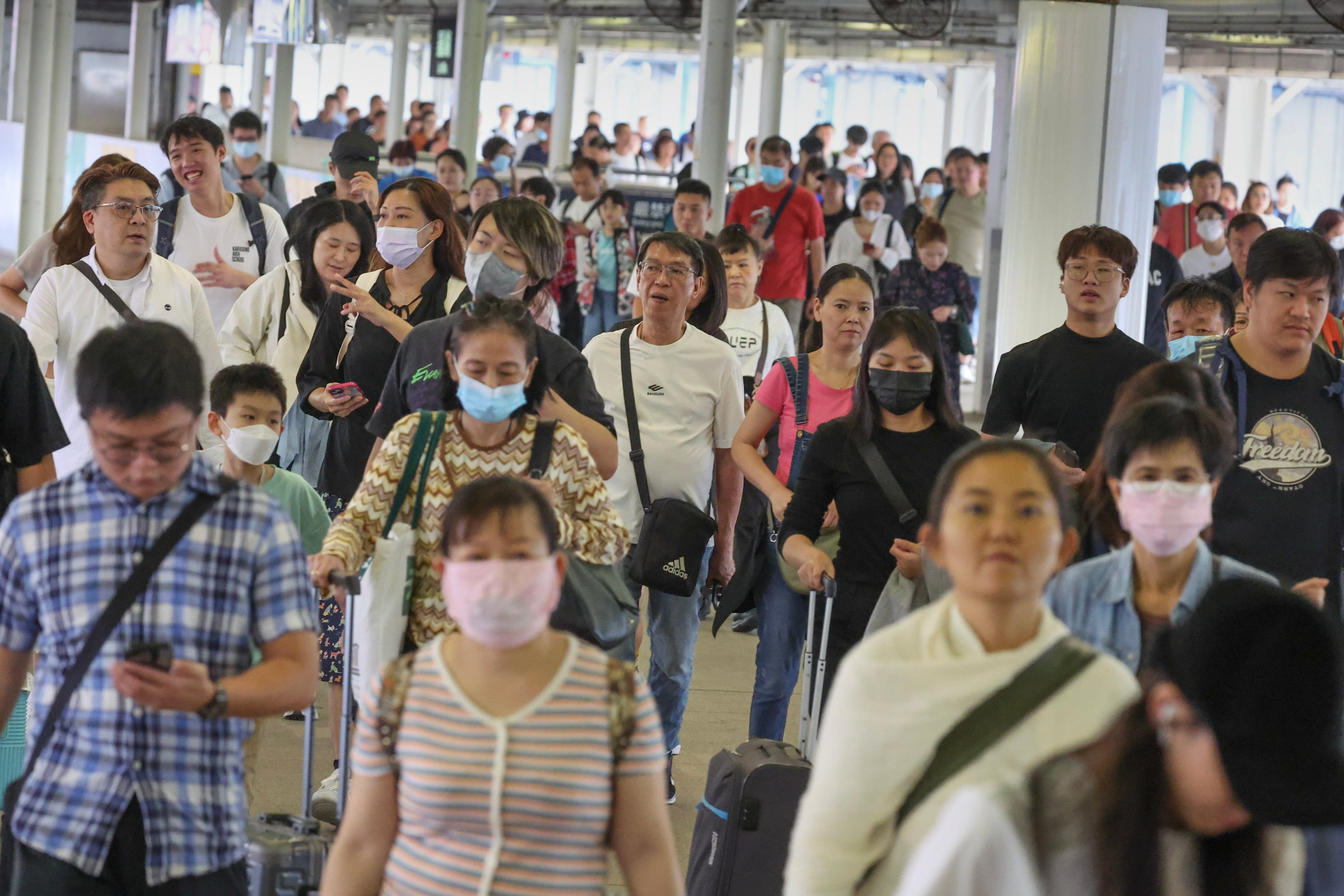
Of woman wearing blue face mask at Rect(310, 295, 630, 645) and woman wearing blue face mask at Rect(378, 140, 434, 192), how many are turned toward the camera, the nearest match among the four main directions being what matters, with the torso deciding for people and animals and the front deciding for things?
2

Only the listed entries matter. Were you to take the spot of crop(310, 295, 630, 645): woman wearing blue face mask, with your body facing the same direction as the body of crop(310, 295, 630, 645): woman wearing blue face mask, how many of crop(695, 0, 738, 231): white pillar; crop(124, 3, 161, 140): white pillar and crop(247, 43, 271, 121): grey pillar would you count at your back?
3

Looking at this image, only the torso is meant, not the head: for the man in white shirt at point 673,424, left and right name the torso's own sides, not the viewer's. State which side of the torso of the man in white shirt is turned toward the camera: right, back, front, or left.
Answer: front

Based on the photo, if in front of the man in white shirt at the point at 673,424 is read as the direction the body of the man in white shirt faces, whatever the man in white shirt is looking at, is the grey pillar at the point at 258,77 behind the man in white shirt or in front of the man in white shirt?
behind

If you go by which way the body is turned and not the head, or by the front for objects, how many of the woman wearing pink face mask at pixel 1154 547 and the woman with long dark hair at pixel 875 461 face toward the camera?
2

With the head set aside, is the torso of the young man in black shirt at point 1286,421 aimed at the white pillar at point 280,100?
no

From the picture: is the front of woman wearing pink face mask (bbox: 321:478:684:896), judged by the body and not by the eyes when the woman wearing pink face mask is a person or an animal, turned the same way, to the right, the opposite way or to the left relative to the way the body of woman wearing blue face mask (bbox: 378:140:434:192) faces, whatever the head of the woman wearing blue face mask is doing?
the same way

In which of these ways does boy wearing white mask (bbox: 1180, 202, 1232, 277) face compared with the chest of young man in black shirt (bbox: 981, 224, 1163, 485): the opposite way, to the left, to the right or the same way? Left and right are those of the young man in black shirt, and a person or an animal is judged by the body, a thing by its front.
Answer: the same way

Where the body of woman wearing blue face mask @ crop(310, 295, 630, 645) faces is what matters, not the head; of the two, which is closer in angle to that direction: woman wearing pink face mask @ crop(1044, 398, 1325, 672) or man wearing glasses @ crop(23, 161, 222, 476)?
the woman wearing pink face mask

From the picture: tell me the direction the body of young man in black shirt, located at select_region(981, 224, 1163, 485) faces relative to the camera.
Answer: toward the camera

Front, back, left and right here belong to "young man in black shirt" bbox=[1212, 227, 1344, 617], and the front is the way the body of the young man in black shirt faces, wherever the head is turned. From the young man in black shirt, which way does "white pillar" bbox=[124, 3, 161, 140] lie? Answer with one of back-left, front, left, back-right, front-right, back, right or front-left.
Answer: back-right

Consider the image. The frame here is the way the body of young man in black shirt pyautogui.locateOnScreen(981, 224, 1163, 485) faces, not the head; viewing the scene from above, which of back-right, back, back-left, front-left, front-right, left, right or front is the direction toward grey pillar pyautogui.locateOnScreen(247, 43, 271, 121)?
back-right

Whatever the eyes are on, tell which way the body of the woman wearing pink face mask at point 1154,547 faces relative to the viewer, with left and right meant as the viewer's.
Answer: facing the viewer

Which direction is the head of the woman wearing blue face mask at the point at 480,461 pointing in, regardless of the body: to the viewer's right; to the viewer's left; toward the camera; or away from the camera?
toward the camera

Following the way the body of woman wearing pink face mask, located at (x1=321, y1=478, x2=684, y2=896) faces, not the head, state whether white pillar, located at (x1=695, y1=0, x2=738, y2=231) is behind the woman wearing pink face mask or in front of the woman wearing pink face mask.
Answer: behind

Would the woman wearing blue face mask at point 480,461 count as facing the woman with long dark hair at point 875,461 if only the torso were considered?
no

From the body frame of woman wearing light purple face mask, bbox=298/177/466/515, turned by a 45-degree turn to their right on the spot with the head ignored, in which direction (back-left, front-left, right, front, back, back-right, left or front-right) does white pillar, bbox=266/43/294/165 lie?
right

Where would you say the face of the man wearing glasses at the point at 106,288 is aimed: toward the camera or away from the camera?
toward the camera

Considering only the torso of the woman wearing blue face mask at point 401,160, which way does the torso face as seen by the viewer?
toward the camera
